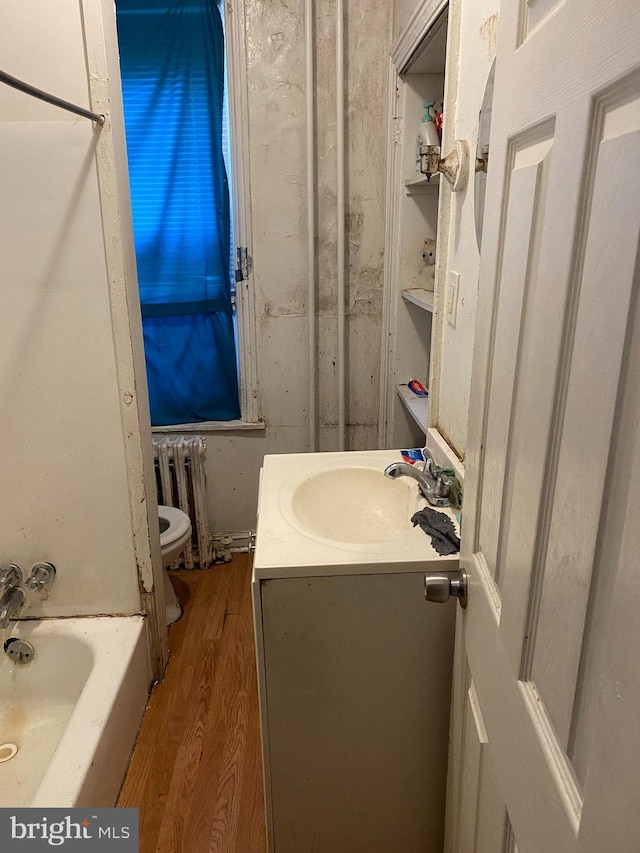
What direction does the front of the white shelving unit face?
to the viewer's left

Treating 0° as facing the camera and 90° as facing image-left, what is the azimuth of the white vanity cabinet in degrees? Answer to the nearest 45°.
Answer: approximately 90°

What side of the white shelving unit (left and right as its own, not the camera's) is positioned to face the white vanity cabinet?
left
